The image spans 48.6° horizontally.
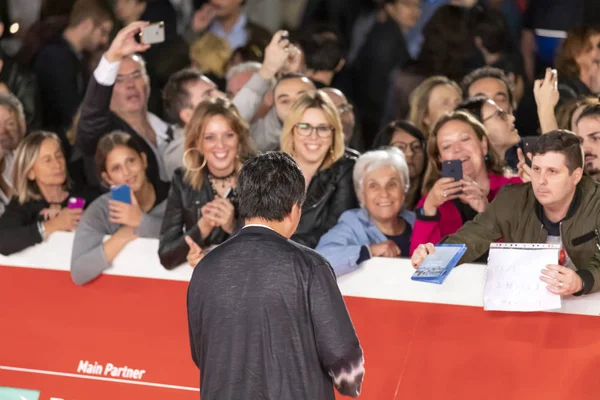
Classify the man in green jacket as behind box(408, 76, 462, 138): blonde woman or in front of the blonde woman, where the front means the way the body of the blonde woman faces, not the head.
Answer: in front

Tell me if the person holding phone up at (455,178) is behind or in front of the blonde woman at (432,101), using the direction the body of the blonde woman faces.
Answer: in front

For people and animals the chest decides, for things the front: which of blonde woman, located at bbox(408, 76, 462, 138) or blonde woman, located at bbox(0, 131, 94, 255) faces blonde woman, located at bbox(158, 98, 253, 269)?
blonde woman, located at bbox(0, 131, 94, 255)

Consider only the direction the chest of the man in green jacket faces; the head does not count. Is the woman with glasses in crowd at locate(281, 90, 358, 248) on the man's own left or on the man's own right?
on the man's own right

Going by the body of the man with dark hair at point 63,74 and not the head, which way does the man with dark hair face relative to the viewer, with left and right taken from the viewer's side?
facing to the right of the viewer

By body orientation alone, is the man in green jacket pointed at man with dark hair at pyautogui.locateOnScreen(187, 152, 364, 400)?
yes

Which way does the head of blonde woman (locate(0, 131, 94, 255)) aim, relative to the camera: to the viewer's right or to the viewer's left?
to the viewer's right

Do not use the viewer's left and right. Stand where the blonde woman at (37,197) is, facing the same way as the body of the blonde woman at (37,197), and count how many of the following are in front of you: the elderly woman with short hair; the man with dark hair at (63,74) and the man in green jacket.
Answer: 2
